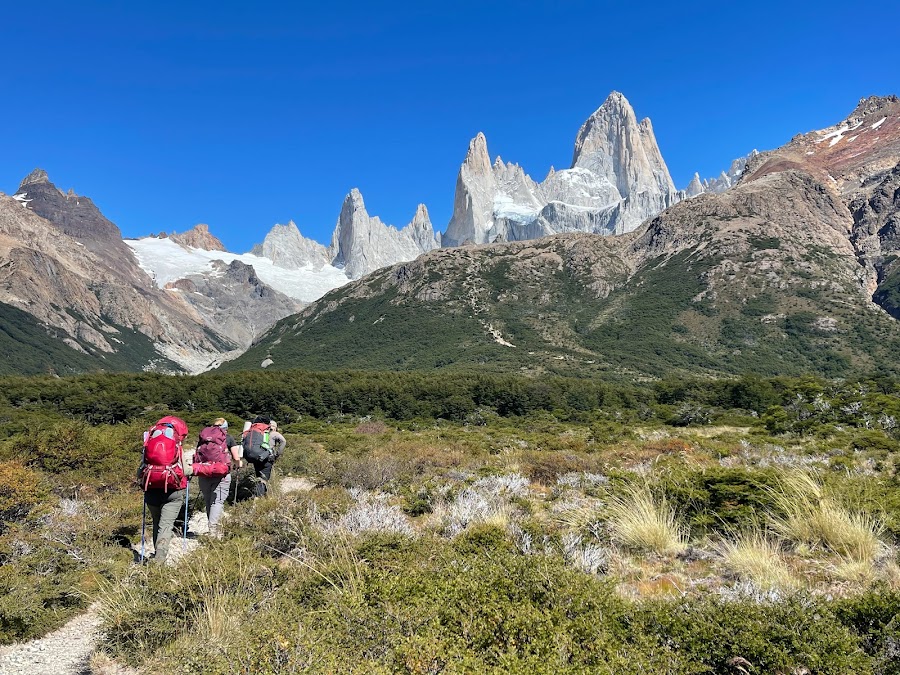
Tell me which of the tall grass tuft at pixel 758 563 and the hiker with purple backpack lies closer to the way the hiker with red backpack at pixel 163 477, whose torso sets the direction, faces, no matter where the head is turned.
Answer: the hiker with purple backpack

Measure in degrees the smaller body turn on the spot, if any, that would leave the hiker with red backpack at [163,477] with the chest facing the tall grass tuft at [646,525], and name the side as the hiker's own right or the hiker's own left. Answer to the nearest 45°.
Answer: approximately 135° to the hiker's own right

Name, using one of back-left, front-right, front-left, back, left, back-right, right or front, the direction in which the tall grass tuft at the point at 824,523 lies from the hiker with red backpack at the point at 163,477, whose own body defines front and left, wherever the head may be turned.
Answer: back-right

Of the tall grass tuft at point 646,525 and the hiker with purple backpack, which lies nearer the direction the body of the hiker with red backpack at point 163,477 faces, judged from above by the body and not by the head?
the hiker with purple backpack

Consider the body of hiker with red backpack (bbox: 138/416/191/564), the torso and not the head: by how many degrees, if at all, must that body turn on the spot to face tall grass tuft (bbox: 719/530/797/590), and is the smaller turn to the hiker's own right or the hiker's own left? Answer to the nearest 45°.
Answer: approximately 135° to the hiker's own right

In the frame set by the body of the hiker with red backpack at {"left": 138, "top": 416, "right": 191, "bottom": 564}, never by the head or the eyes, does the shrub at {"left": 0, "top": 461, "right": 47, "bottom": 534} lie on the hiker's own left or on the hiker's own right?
on the hiker's own left

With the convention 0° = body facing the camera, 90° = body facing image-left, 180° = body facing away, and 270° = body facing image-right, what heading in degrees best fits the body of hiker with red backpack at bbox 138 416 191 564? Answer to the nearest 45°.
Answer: approximately 180°
